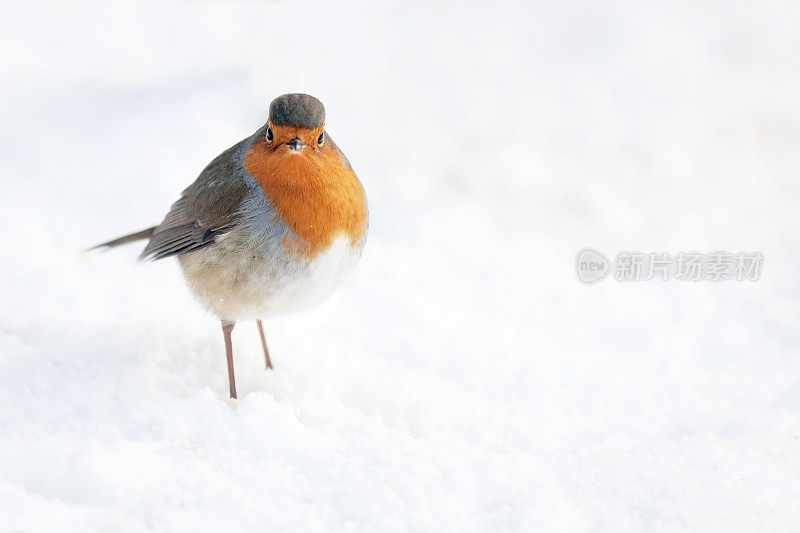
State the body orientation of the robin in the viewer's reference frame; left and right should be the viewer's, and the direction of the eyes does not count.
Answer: facing the viewer and to the right of the viewer
